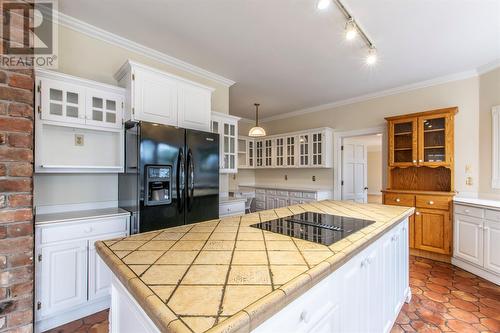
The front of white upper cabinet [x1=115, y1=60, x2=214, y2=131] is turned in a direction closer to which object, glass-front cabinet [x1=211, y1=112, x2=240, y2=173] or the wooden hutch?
the wooden hutch

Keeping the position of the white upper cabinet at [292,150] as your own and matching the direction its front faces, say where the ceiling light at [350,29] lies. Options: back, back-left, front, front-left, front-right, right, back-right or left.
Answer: front-left

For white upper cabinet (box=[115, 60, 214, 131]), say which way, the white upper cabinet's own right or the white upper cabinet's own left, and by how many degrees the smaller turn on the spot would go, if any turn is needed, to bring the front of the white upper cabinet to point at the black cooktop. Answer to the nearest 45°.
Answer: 0° — it already faces it

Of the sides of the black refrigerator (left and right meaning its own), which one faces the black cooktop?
front

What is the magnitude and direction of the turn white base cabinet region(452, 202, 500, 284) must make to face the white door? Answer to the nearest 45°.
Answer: approximately 90° to its right

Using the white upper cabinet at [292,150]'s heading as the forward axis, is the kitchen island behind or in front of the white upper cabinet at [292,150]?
in front

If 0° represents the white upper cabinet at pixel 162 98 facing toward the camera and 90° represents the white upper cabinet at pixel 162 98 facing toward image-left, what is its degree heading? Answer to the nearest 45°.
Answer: approximately 315°

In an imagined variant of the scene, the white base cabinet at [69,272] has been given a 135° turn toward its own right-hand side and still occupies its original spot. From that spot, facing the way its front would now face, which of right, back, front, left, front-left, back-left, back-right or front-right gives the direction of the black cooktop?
back-left

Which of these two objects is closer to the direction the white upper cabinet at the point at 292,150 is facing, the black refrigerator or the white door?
the black refrigerator

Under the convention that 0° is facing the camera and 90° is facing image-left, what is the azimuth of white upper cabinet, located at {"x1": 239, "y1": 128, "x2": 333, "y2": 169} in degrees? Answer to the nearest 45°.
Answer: approximately 45°

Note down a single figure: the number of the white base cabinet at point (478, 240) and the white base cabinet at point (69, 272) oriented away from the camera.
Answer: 0

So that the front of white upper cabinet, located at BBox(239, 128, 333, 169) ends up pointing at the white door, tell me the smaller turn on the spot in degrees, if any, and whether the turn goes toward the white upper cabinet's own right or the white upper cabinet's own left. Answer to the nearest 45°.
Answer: approximately 135° to the white upper cabinet's own left

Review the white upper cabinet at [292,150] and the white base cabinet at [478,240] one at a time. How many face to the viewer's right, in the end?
0

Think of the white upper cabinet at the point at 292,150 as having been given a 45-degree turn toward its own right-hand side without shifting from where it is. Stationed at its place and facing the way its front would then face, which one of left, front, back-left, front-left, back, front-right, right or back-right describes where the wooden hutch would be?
back-left

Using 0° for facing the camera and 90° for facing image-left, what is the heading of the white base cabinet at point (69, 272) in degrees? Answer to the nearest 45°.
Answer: approximately 315°
